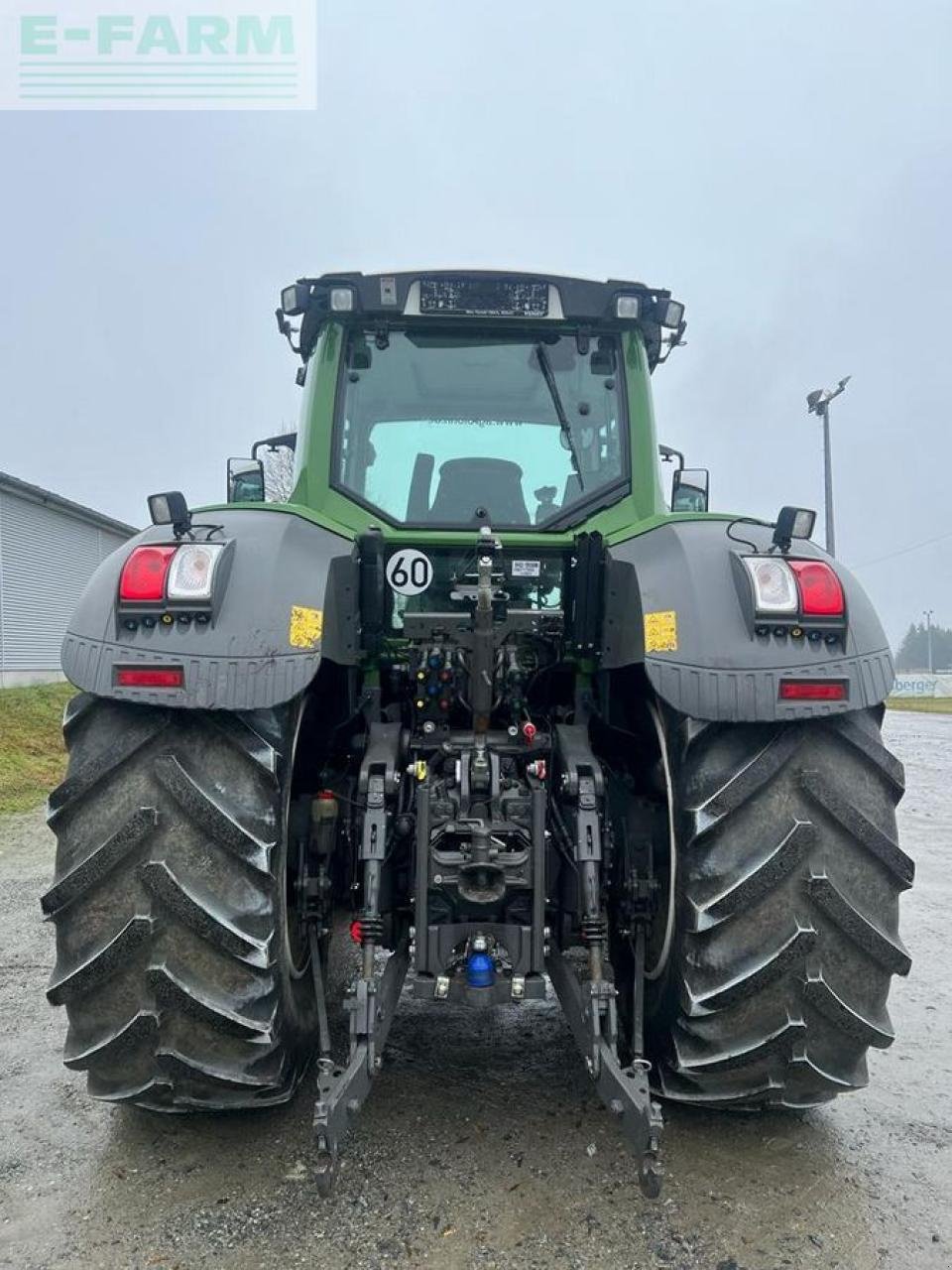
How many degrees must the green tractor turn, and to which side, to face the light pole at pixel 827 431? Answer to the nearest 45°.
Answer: approximately 45° to its right

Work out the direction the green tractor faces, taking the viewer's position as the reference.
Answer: facing away from the viewer

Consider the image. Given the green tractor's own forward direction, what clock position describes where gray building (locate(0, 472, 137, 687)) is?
The gray building is roughly at 11 o'clock from the green tractor.
